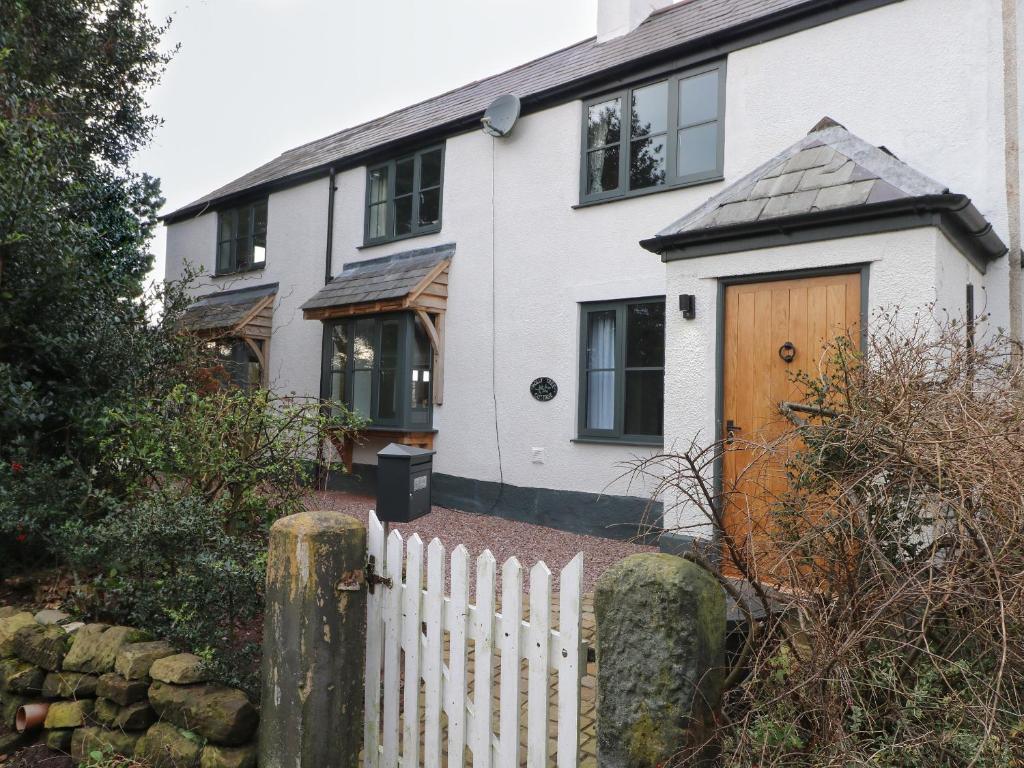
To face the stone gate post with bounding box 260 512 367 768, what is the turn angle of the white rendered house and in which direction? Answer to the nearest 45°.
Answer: approximately 45° to its left

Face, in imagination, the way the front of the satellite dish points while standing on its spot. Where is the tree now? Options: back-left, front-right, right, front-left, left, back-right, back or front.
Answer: front

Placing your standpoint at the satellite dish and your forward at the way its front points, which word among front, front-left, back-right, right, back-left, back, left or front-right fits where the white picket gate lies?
front-left

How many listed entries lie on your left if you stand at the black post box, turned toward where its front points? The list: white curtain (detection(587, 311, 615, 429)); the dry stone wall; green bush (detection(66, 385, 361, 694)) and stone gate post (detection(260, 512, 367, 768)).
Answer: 1

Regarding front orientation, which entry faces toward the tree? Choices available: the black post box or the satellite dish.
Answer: the satellite dish

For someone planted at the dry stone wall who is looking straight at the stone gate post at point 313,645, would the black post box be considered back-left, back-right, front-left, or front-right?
front-left

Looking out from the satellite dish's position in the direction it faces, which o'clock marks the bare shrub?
The bare shrub is roughly at 10 o'clock from the satellite dish.

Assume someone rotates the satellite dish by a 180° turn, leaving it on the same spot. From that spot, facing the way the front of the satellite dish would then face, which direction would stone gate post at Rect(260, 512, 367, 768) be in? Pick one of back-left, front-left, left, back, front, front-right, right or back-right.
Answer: back-right

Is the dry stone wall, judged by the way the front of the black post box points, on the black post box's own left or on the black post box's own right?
on the black post box's own right

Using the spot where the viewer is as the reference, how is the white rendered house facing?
facing the viewer and to the left of the viewer

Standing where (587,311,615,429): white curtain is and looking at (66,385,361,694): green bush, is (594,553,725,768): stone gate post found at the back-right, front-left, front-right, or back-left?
front-left

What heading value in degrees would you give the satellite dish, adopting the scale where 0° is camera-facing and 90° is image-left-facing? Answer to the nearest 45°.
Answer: approximately 45°

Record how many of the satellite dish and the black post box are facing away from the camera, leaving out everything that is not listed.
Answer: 0

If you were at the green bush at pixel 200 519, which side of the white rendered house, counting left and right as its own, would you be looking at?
front

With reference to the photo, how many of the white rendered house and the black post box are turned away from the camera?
0

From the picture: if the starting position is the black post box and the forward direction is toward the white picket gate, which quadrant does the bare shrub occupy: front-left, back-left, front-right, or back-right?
front-left

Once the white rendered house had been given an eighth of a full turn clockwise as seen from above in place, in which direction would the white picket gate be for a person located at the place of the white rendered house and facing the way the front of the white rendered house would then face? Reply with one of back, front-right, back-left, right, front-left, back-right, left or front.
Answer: left
